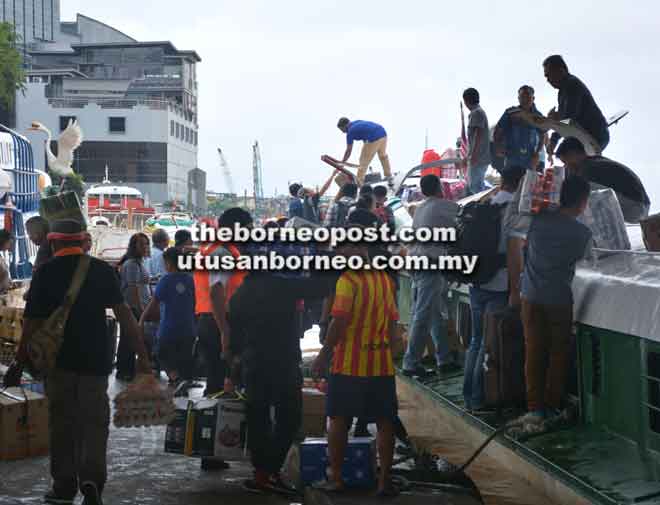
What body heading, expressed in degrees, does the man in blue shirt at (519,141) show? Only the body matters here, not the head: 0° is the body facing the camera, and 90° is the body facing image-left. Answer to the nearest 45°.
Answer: approximately 315°

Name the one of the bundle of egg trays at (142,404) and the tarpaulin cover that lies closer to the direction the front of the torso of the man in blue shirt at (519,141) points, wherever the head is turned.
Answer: the tarpaulin cover

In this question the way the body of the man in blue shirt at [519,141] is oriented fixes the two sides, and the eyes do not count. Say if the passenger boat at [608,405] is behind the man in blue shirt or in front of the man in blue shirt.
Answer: in front
